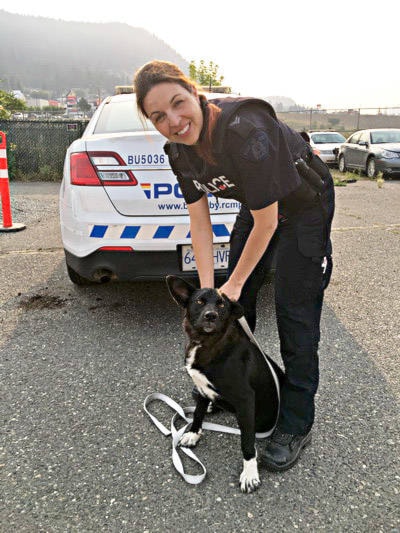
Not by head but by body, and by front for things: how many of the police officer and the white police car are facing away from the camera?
1

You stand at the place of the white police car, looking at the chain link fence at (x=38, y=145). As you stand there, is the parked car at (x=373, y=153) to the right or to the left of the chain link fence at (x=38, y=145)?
right

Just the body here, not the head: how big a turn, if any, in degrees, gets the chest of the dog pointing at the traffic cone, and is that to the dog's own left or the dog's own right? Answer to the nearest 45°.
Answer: approximately 90° to the dog's own right

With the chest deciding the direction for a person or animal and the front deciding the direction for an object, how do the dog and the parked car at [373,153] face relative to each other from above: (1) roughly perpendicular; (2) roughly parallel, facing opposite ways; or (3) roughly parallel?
roughly perpendicular

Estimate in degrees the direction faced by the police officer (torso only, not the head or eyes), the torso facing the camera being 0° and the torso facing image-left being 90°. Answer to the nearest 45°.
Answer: approximately 45°

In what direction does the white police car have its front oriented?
away from the camera
